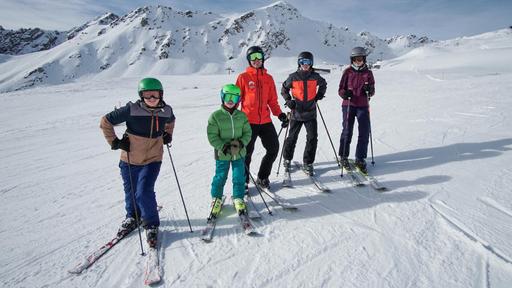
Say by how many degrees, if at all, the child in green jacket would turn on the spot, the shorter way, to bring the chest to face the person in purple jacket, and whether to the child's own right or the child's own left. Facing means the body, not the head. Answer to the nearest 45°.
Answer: approximately 135° to the child's own left

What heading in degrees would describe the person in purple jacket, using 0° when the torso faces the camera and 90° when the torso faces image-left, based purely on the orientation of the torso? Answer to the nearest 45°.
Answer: approximately 0°

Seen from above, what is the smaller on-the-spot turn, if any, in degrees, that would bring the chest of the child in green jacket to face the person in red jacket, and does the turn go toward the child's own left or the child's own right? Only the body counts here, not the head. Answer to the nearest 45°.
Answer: approximately 135° to the child's own left

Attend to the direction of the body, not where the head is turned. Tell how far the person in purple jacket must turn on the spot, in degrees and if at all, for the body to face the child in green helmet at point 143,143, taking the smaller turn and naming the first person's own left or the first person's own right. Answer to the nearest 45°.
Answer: approximately 45° to the first person's own right

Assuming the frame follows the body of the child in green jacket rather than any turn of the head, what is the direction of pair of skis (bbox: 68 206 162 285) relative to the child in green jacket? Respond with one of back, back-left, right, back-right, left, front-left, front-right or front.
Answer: front-right

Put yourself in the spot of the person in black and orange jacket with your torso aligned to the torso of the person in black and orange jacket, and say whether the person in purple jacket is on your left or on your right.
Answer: on your left

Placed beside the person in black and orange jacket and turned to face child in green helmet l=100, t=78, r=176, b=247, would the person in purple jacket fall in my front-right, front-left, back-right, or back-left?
back-left

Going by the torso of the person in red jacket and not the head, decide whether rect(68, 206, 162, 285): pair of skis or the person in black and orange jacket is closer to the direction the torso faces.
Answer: the pair of skis
